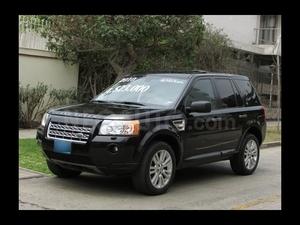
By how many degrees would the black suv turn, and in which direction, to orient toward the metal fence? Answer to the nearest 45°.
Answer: approximately 135° to its right

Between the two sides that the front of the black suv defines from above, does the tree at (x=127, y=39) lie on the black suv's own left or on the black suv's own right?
on the black suv's own right

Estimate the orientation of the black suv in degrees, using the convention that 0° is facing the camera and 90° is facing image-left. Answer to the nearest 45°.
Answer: approximately 45°

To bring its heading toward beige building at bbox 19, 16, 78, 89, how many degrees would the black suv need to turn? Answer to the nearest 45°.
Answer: approximately 90° to its right
